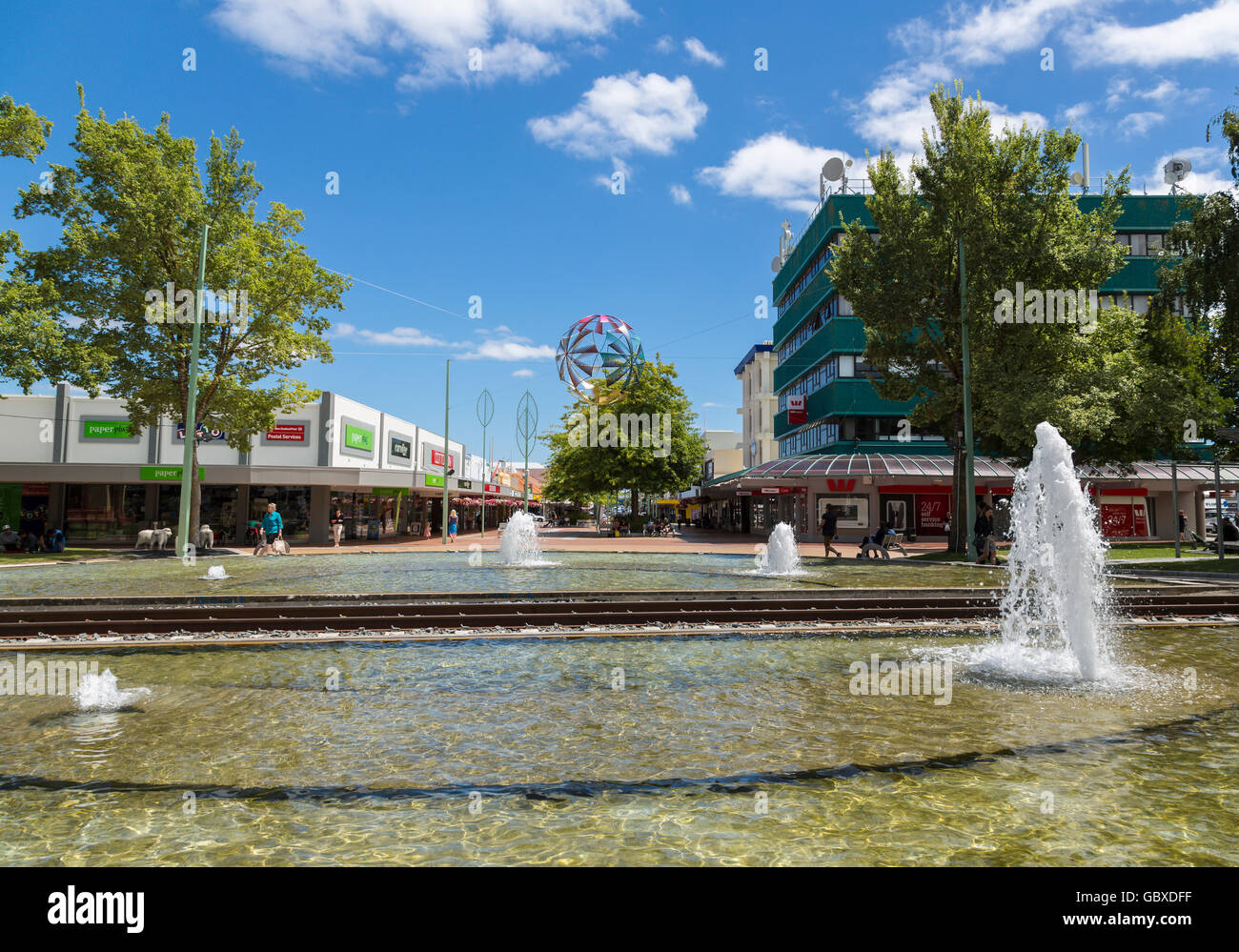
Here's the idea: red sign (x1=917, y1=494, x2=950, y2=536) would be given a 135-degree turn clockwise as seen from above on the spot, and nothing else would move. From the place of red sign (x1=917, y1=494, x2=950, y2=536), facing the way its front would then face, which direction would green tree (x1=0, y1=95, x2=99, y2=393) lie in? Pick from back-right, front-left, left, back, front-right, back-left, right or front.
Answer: left

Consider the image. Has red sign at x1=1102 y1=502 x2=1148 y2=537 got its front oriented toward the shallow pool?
yes

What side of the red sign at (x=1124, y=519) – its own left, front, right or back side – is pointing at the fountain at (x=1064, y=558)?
front

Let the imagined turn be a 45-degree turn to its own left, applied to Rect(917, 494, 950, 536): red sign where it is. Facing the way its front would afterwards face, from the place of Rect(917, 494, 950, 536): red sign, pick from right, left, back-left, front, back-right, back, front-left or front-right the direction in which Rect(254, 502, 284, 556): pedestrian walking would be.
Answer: right

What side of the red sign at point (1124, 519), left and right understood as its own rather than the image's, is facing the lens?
front

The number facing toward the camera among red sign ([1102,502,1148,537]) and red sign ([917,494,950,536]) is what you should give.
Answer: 2

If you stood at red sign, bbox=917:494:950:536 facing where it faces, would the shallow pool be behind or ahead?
ahead

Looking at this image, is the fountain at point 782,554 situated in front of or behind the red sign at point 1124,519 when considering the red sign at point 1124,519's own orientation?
in front

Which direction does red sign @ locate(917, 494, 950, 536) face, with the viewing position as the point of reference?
facing the viewer

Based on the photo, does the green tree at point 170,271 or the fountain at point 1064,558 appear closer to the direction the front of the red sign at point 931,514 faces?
the fountain

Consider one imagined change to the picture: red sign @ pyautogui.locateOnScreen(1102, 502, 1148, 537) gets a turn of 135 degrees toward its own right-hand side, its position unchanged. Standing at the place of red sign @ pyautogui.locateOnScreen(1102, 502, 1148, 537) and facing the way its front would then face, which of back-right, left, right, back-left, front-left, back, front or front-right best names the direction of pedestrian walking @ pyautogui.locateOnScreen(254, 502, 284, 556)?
left

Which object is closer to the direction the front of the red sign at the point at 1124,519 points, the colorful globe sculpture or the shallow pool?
the shallow pool

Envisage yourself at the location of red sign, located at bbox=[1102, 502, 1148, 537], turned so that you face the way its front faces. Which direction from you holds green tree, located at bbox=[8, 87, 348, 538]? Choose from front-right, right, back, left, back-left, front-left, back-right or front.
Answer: front-right
